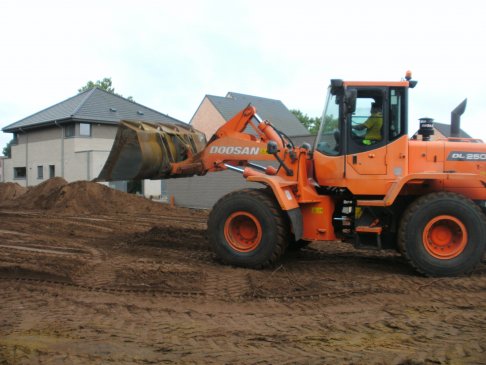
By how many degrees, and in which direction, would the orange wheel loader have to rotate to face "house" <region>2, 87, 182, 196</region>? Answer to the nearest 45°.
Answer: approximately 45° to its right

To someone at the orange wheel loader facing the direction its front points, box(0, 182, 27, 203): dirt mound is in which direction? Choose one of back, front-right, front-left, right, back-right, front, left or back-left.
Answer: front-right

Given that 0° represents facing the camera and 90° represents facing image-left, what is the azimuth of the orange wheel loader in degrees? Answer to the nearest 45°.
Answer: approximately 90°

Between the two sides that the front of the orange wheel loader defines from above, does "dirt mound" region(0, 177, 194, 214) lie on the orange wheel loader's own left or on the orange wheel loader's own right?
on the orange wheel loader's own right
